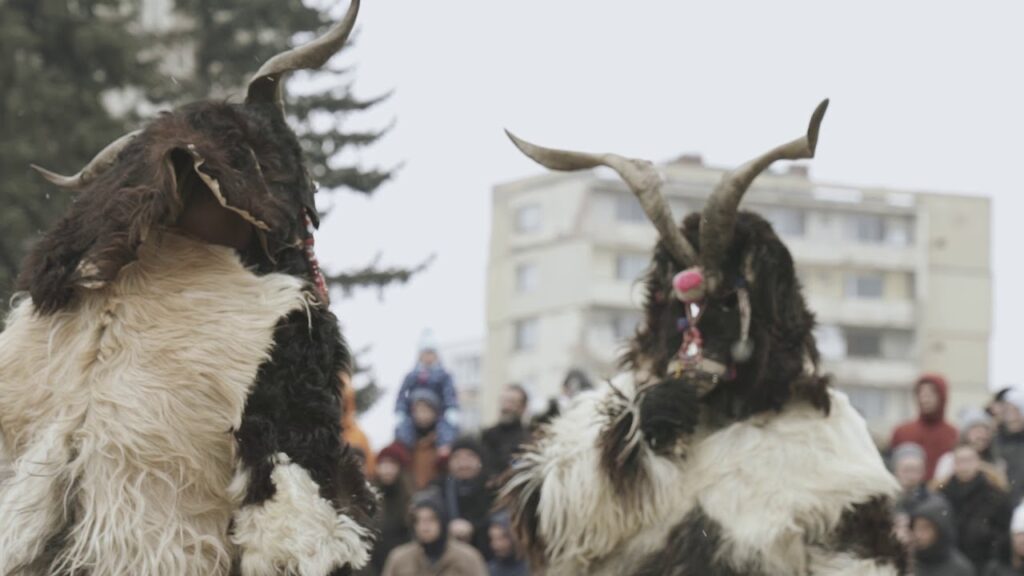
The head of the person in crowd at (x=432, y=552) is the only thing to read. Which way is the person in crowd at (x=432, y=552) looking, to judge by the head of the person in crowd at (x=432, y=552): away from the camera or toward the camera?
toward the camera

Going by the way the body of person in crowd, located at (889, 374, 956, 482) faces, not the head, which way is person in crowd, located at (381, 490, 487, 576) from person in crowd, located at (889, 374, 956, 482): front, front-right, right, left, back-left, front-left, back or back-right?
front-right

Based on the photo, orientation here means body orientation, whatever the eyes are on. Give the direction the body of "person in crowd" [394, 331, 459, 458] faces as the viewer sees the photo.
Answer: toward the camera

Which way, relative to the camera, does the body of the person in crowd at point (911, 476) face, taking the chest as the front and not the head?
toward the camera

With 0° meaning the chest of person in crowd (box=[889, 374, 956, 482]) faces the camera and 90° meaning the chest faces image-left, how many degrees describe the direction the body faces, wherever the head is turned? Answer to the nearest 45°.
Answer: approximately 0°

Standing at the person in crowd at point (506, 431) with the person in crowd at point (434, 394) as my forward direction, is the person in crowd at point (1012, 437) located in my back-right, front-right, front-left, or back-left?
back-right

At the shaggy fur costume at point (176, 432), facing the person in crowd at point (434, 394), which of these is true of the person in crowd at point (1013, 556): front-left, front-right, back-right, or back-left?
front-right

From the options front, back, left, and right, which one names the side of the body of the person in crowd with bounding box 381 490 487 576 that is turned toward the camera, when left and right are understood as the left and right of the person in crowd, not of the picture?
front

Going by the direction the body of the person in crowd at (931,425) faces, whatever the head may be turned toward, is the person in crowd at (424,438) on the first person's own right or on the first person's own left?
on the first person's own right
